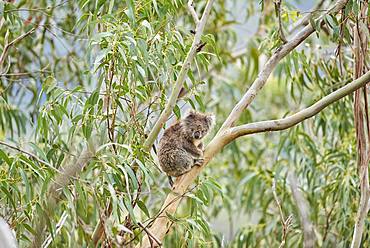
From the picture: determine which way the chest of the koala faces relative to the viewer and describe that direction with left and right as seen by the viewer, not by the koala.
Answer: facing to the right of the viewer

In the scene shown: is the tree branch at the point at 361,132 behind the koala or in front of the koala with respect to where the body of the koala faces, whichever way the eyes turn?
in front
